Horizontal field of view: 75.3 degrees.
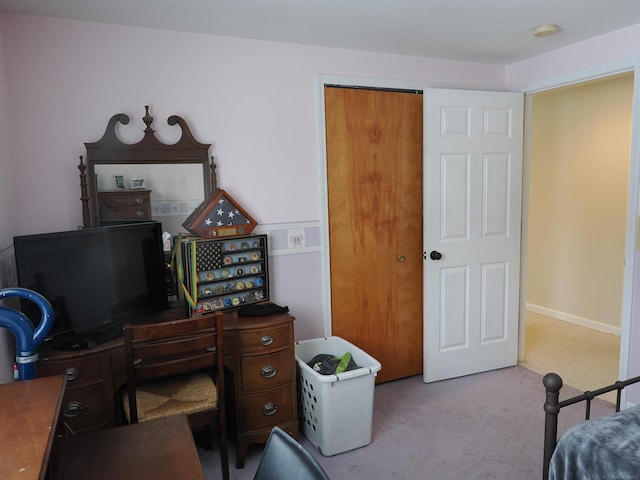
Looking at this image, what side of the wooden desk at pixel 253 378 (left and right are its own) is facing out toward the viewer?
front

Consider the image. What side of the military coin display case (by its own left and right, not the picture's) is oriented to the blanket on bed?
front

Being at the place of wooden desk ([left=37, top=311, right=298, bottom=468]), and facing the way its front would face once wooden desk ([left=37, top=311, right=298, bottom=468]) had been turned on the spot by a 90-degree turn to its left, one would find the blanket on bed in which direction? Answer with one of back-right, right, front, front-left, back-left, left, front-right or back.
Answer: front-right

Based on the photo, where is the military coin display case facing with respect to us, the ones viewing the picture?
facing the viewer and to the right of the viewer

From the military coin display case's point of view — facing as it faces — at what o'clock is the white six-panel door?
The white six-panel door is roughly at 10 o'clock from the military coin display case.

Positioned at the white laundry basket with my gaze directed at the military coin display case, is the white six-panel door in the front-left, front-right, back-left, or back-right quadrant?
back-right
